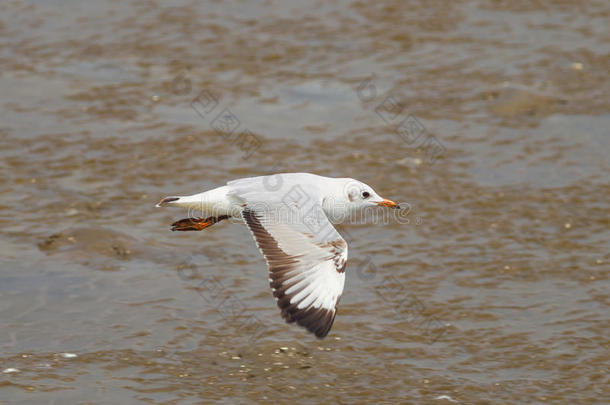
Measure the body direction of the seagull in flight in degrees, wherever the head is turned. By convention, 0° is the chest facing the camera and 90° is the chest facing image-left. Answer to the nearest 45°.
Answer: approximately 270°
